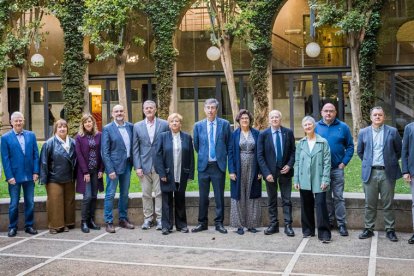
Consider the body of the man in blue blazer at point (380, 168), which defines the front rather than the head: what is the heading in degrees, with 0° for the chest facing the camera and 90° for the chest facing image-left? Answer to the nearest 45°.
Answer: approximately 0°

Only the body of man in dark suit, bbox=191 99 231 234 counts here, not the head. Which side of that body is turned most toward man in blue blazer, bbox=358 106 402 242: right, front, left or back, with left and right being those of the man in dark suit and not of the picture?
left

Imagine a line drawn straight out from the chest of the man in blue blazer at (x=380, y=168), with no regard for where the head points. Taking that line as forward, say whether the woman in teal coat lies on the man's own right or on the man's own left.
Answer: on the man's own right

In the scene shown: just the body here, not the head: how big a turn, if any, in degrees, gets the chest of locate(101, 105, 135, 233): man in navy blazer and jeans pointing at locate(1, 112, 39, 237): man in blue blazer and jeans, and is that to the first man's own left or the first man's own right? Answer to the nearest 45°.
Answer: approximately 135° to the first man's own right

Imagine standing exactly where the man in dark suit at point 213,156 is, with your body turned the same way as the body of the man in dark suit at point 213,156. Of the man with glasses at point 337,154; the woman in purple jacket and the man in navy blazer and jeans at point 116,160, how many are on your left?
1

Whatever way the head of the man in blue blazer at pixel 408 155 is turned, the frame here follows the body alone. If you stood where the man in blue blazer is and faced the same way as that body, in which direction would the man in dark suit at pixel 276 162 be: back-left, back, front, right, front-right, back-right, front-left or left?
right

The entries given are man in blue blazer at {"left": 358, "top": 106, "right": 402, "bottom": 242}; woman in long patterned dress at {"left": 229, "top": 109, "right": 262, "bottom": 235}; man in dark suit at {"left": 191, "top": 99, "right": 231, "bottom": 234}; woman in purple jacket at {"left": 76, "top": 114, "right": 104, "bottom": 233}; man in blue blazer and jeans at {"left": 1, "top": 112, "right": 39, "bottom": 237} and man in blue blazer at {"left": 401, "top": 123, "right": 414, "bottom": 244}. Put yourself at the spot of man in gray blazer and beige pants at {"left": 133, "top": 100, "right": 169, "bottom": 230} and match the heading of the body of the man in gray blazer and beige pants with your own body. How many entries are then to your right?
2

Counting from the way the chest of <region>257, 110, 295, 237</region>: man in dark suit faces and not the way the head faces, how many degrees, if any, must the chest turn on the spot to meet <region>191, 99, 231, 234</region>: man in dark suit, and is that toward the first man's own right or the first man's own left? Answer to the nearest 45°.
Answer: approximately 90° to the first man's own right

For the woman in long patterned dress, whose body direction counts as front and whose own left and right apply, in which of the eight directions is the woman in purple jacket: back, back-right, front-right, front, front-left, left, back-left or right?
right

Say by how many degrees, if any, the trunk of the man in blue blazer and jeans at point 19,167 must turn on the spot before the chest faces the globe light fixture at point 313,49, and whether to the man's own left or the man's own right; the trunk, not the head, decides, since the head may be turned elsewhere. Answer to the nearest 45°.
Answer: approximately 135° to the man's own left

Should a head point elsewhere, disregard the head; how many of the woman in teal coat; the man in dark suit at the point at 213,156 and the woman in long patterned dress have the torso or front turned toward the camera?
3
